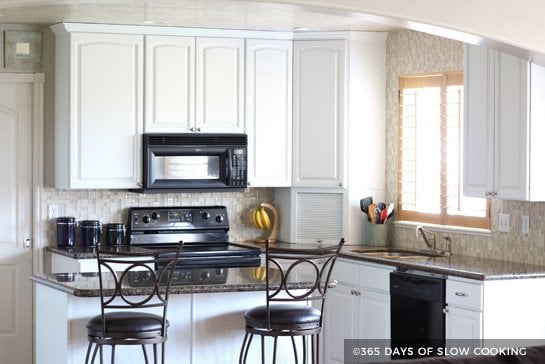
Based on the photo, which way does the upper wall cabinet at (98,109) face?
toward the camera

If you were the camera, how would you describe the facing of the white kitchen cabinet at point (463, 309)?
facing the viewer and to the left of the viewer

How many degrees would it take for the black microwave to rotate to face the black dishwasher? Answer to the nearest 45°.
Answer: approximately 45° to its left

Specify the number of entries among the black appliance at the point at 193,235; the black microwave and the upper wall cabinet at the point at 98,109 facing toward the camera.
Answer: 3

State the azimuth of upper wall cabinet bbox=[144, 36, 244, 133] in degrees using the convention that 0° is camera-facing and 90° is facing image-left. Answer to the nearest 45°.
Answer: approximately 0°

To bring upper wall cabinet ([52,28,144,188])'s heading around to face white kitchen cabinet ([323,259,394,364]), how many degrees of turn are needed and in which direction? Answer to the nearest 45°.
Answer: approximately 90° to its left

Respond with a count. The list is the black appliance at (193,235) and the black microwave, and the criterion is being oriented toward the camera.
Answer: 2

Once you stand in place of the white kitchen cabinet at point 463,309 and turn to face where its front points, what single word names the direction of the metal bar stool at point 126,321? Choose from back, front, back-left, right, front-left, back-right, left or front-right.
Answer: front

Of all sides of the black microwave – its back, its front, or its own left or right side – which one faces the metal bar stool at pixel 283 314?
front

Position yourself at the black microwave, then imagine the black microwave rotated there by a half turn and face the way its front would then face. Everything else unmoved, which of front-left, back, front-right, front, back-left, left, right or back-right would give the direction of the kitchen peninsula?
back

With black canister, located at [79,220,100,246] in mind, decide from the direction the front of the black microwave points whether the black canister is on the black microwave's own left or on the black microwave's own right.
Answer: on the black microwave's own right

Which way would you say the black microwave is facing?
toward the camera

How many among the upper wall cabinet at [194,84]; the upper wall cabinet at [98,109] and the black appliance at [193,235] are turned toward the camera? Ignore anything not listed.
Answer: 3

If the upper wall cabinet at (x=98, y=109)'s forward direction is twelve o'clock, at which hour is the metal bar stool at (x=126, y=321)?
The metal bar stool is roughly at 12 o'clock from the upper wall cabinet.
